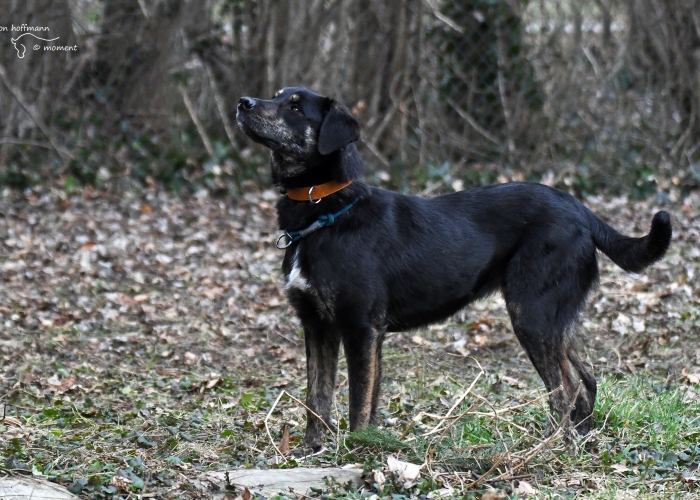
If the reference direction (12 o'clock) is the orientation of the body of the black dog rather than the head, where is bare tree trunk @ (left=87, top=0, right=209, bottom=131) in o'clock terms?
The bare tree trunk is roughly at 2 o'clock from the black dog.

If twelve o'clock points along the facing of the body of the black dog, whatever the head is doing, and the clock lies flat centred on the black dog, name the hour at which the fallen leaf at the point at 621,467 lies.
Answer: The fallen leaf is roughly at 7 o'clock from the black dog.

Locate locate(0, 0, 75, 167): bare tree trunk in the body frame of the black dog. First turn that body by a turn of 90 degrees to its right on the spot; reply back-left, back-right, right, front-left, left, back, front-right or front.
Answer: front-left

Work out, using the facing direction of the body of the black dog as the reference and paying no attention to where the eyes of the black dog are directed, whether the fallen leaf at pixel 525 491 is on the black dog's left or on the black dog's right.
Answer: on the black dog's left

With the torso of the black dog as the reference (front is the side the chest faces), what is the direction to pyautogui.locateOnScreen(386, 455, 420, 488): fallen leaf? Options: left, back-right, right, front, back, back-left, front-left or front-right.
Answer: left

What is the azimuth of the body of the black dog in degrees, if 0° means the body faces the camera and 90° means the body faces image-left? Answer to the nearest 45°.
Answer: approximately 90°

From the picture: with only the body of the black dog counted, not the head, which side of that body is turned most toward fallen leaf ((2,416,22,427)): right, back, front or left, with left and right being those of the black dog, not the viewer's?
front

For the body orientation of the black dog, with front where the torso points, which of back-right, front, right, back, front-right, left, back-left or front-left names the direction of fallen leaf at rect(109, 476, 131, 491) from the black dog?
front-left

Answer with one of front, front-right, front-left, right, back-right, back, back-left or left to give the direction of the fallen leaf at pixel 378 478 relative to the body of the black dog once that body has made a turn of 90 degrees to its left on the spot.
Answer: front
